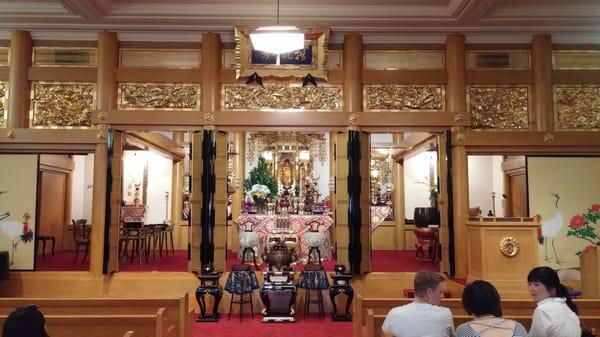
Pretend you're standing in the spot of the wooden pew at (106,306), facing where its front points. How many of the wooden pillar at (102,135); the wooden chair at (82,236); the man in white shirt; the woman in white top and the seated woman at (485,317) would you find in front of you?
2

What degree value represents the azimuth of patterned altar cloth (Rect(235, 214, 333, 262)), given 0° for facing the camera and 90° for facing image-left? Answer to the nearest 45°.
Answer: approximately 0°

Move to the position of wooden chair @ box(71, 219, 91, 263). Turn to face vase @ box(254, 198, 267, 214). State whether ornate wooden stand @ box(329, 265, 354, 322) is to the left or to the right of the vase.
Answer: right

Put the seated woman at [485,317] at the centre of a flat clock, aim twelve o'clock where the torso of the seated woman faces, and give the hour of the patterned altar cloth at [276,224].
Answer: The patterned altar cloth is roughly at 11 o'clock from the seated woman.

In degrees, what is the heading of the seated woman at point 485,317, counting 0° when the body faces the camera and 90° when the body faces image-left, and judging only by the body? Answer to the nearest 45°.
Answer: approximately 180°

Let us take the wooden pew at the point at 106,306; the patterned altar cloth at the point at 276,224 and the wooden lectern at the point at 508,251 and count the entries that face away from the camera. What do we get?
1

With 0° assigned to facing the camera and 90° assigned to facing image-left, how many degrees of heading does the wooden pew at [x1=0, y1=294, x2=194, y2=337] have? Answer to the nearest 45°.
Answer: approximately 180°

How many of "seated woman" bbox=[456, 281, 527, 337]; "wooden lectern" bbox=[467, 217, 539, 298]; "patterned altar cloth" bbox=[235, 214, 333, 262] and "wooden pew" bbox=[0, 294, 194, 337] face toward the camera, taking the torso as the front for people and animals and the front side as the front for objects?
2

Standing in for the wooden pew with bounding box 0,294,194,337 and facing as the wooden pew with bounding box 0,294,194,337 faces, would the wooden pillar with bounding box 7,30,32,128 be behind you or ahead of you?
ahead

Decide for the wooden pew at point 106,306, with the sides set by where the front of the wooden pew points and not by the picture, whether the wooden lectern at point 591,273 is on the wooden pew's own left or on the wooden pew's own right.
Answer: on the wooden pew's own right

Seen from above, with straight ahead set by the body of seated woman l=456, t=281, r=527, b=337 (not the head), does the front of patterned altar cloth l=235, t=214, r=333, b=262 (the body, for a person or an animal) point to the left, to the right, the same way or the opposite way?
the opposite way

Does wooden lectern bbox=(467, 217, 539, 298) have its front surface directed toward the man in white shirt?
yes

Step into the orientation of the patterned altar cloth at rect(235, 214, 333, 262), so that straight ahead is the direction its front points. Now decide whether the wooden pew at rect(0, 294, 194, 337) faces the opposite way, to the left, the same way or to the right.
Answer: the opposite way

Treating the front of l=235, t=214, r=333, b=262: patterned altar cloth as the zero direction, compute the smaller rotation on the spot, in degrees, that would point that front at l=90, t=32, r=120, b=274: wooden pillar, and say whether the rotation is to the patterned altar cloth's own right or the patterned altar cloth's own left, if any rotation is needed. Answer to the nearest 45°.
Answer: approximately 45° to the patterned altar cloth's own right
